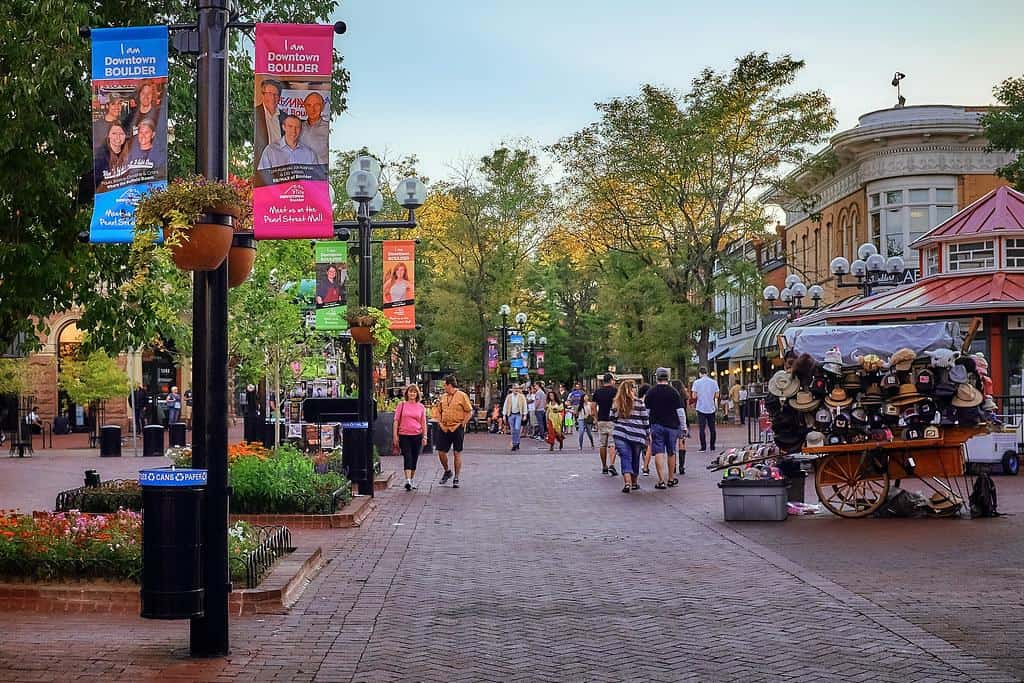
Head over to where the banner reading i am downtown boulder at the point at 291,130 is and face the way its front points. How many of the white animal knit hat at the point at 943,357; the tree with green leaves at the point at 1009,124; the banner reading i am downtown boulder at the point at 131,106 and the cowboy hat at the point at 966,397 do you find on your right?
1

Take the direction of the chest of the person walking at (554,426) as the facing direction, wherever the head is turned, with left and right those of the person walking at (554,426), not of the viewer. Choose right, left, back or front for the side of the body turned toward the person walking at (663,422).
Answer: front

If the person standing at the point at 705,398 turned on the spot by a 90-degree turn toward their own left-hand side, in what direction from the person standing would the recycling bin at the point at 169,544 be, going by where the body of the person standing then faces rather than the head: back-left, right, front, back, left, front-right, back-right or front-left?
left

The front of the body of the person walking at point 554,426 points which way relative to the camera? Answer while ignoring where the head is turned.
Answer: toward the camera

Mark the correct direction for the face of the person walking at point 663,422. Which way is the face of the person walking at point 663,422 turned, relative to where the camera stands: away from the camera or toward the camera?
away from the camera

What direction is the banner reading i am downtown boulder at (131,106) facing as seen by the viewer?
toward the camera

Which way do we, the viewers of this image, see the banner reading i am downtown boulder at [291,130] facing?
facing the viewer

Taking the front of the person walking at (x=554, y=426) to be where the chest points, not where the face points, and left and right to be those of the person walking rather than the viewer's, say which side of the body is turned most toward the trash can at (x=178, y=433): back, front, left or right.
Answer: right

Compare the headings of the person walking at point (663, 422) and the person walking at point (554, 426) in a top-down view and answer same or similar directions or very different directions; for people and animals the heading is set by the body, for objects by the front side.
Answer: very different directions

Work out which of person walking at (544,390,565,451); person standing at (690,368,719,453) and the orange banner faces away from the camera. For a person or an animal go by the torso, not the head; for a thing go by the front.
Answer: person standing at (690,368,719,453)

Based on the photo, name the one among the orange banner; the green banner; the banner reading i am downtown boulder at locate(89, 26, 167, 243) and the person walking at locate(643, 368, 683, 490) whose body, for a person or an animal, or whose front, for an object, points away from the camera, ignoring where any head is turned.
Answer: the person walking

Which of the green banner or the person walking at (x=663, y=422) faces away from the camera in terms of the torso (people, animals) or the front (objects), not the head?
the person walking

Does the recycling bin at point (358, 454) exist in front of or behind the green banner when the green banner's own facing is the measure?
in front

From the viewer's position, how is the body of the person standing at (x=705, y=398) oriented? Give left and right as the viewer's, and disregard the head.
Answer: facing away from the viewer

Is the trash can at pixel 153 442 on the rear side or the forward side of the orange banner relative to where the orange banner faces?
on the rear side

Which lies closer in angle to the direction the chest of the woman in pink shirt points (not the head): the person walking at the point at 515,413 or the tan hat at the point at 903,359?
the tan hat

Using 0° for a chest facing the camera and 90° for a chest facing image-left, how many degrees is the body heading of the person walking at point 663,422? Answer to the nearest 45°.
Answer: approximately 180°

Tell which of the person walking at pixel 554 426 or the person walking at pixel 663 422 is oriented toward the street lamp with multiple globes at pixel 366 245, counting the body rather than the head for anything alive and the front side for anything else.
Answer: the person walking at pixel 554 426

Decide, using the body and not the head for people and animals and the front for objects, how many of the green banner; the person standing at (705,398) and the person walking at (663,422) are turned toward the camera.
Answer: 1
